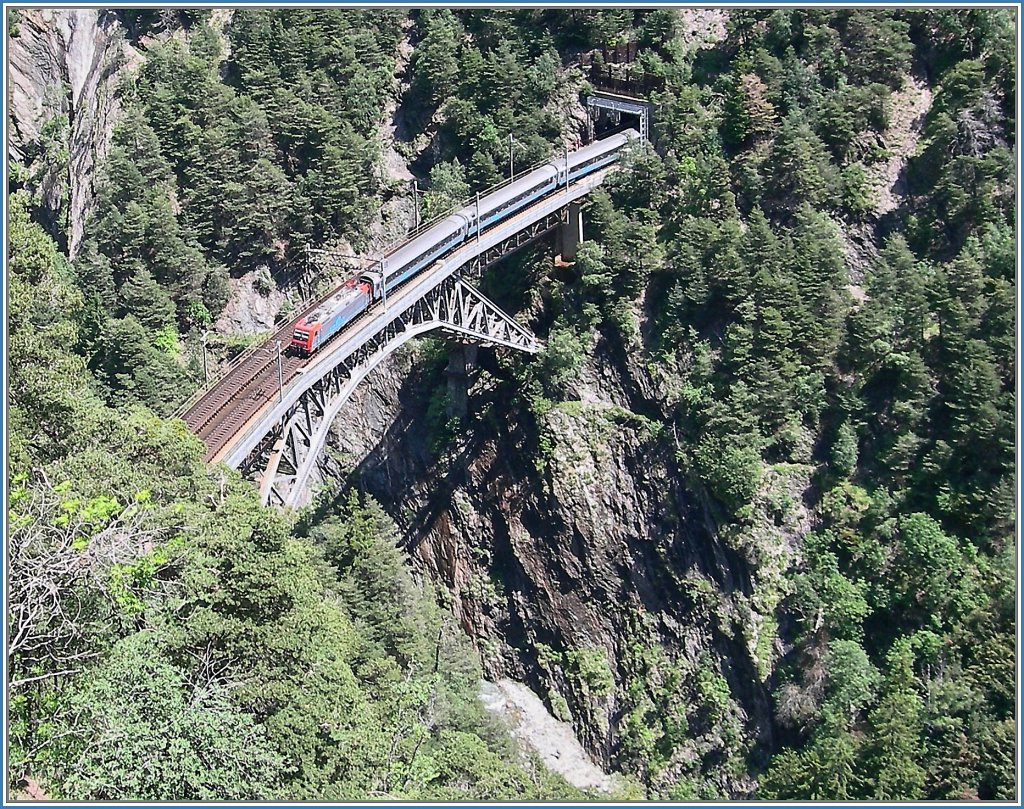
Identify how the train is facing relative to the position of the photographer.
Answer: facing the viewer and to the left of the viewer
